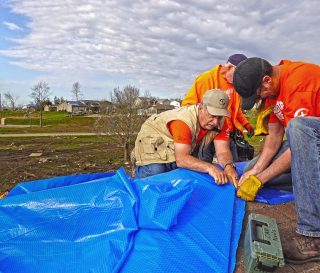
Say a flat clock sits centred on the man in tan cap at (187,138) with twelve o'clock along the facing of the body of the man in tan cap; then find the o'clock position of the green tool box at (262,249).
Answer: The green tool box is roughly at 1 o'clock from the man in tan cap.

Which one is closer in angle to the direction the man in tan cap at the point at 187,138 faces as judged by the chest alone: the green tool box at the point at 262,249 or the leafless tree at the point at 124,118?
the green tool box

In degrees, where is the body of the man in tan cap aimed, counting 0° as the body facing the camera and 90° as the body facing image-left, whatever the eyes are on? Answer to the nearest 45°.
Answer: approximately 315°

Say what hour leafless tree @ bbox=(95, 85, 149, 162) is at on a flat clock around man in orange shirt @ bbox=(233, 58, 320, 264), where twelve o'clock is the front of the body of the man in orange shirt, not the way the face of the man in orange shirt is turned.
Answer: The leafless tree is roughly at 2 o'clock from the man in orange shirt.

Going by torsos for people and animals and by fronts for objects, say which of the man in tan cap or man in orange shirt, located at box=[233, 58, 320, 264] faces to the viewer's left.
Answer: the man in orange shirt

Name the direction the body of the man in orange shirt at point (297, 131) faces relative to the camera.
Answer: to the viewer's left

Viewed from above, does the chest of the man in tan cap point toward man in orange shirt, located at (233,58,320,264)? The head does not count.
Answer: yes

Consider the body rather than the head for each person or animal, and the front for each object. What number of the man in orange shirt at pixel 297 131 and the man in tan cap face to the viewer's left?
1

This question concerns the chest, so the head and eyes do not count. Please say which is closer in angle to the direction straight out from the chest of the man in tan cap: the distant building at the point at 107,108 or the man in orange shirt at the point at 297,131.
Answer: the man in orange shirt

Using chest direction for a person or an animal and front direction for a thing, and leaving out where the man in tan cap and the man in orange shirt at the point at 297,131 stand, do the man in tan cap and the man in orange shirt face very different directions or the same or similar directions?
very different directions

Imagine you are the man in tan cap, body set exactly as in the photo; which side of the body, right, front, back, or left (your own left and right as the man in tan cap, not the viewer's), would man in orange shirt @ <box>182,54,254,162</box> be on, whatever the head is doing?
left
